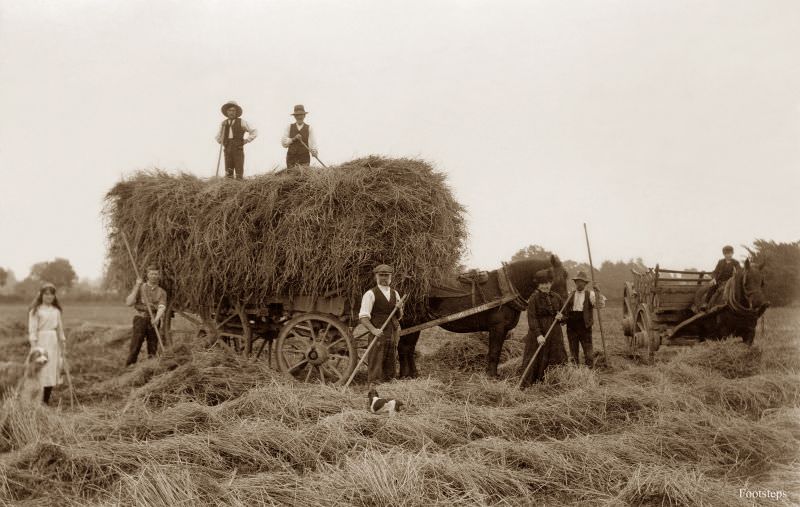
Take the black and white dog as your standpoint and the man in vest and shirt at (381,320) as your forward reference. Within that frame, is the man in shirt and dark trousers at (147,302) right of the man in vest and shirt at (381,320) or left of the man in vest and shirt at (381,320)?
left

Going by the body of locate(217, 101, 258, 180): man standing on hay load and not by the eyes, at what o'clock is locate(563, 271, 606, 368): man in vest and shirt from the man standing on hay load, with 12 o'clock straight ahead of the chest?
The man in vest and shirt is roughly at 10 o'clock from the man standing on hay load.

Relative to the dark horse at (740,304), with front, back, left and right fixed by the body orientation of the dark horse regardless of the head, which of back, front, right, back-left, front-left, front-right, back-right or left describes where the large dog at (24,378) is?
right

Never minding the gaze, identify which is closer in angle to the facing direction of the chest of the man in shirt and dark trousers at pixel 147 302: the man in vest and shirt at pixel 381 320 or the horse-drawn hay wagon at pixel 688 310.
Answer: the man in vest and shirt

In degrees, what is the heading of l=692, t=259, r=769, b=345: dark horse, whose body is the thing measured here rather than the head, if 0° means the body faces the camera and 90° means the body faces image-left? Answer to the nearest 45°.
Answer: approximately 315°

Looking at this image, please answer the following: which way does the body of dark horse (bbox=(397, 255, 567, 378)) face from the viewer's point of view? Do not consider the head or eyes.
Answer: to the viewer's right

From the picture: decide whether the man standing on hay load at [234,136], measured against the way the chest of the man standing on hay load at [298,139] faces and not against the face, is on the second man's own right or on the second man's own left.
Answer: on the second man's own right

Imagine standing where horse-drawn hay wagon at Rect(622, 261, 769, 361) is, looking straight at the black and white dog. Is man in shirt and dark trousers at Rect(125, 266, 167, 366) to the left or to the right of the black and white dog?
right
